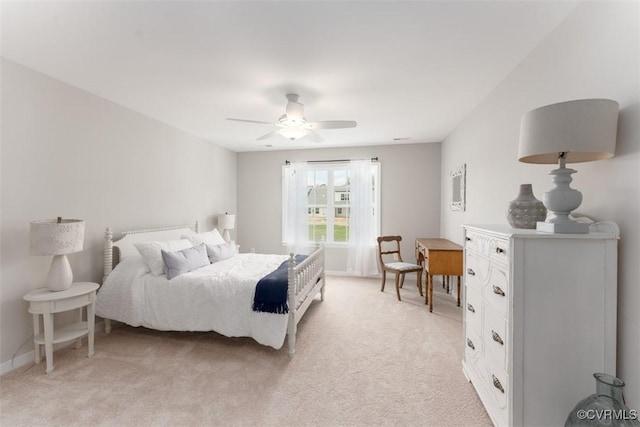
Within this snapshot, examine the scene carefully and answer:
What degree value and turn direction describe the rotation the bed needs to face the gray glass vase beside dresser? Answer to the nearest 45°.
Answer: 0° — it already faces it

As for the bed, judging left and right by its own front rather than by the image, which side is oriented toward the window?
left

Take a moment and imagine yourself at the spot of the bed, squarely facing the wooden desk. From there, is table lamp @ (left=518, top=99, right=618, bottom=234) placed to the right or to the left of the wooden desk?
right

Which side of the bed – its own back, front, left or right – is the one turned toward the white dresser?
front

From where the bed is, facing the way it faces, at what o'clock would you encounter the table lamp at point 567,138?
The table lamp is roughly at 12 o'clock from the bed.

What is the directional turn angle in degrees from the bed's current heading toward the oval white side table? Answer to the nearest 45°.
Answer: approximately 135° to its right

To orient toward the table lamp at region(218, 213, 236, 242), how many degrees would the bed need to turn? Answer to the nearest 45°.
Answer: approximately 135° to its left

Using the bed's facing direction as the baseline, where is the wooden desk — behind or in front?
in front

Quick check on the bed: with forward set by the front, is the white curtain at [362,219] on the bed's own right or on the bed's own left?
on the bed's own left

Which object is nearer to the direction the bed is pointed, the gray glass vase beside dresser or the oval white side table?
the gray glass vase beside dresser

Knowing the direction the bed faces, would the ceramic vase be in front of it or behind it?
in front

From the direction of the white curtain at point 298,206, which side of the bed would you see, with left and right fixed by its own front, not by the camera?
left

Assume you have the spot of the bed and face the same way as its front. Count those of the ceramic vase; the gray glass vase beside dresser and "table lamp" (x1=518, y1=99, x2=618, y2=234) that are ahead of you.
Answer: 3

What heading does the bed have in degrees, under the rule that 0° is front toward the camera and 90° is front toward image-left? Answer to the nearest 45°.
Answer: approximately 315°
